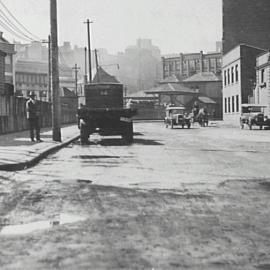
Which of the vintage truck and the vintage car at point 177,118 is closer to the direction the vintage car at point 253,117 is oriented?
the vintage truck

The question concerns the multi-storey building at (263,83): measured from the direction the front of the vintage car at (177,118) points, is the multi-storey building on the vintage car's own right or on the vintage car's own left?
on the vintage car's own left

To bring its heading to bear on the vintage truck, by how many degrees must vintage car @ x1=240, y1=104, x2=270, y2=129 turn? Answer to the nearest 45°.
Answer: approximately 45° to its right

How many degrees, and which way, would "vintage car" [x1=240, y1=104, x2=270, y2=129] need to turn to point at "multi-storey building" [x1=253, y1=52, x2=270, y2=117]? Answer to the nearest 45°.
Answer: approximately 135° to its left

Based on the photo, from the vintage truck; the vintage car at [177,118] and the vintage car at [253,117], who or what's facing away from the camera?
the vintage truck

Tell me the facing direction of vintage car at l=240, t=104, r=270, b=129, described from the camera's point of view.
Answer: facing the viewer and to the right of the viewer

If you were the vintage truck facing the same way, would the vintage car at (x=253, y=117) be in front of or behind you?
in front

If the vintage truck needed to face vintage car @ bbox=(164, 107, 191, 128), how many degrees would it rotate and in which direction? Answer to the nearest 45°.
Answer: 0° — it already faces it

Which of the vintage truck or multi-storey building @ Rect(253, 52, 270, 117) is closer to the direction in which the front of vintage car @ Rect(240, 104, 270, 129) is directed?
the vintage truck

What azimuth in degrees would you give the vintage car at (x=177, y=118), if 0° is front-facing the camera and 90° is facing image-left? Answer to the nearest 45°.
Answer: approximately 315°

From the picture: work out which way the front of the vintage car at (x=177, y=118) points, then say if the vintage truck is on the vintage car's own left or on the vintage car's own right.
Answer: on the vintage car's own right

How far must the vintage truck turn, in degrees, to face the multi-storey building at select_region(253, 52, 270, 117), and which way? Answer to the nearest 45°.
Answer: approximately 45° to its right

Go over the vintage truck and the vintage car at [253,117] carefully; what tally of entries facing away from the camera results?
1

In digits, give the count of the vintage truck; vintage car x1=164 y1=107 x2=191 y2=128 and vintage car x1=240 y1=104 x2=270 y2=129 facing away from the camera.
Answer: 1

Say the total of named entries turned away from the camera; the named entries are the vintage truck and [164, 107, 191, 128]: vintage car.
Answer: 1

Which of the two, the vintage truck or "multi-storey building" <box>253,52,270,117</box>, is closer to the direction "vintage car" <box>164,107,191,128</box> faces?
the vintage truck

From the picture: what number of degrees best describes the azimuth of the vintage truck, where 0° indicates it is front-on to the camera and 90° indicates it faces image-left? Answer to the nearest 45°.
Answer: approximately 180°

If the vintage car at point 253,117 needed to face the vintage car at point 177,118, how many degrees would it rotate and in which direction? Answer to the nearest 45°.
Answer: approximately 135° to its right

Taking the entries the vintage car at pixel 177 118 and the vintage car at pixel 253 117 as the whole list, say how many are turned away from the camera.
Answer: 0
